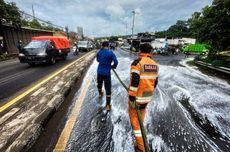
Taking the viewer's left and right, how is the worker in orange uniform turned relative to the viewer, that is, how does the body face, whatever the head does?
facing away from the viewer and to the left of the viewer

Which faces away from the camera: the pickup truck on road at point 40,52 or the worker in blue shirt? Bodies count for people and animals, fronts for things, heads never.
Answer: the worker in blue shirt

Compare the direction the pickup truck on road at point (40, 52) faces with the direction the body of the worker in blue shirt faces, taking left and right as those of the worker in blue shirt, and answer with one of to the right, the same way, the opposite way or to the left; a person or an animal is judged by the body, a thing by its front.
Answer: the opposite way

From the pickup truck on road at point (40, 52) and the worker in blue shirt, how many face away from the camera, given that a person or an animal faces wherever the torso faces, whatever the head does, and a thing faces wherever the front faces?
1

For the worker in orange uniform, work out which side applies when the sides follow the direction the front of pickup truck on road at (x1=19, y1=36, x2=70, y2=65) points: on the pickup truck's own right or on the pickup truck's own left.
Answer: on the pickup truck's own left

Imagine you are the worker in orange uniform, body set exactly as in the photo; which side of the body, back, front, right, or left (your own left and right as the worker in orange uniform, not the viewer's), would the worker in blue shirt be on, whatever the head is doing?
front

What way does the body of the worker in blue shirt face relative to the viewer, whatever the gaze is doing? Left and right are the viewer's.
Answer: facing away from the viewer

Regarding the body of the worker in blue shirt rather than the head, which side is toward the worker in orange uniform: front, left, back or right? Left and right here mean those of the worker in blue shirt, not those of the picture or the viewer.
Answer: back

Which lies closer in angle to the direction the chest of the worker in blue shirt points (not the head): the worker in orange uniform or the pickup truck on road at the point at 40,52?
the pickup truck on road

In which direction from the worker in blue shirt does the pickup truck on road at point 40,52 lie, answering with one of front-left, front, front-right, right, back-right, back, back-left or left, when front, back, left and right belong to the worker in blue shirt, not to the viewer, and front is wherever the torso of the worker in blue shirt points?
front-left
